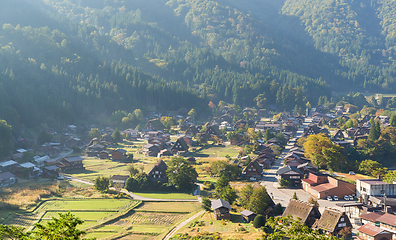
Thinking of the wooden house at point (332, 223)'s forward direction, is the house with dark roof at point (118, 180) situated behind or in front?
behind

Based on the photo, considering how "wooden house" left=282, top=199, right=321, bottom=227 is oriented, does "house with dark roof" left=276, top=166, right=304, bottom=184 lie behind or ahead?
behind

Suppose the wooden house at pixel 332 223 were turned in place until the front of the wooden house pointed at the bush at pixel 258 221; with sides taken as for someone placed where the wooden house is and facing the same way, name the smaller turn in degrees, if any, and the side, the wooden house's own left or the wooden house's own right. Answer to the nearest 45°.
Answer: approximately 135° to the wooden house's own right

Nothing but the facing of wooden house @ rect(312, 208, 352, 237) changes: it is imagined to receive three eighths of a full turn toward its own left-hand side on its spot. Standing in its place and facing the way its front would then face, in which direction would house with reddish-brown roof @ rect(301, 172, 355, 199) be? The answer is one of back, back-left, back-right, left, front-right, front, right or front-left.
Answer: front

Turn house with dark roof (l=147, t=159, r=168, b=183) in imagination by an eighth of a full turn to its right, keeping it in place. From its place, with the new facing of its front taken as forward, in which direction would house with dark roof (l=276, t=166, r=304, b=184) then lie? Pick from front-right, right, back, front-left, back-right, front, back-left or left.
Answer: back-left

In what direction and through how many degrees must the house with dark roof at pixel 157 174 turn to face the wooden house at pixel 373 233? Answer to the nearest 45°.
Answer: approximately 45° to its left

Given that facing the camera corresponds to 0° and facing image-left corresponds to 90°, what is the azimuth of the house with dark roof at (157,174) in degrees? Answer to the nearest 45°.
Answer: approximately 0°

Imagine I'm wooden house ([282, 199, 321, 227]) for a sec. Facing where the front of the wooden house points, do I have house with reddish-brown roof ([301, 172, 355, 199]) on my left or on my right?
on my left

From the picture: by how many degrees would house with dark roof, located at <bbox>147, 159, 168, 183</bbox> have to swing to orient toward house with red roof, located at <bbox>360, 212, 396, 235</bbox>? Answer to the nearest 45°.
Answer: approximately 45° to its left

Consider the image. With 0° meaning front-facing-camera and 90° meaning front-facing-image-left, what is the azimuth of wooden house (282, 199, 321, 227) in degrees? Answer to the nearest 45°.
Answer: approximately 315°
